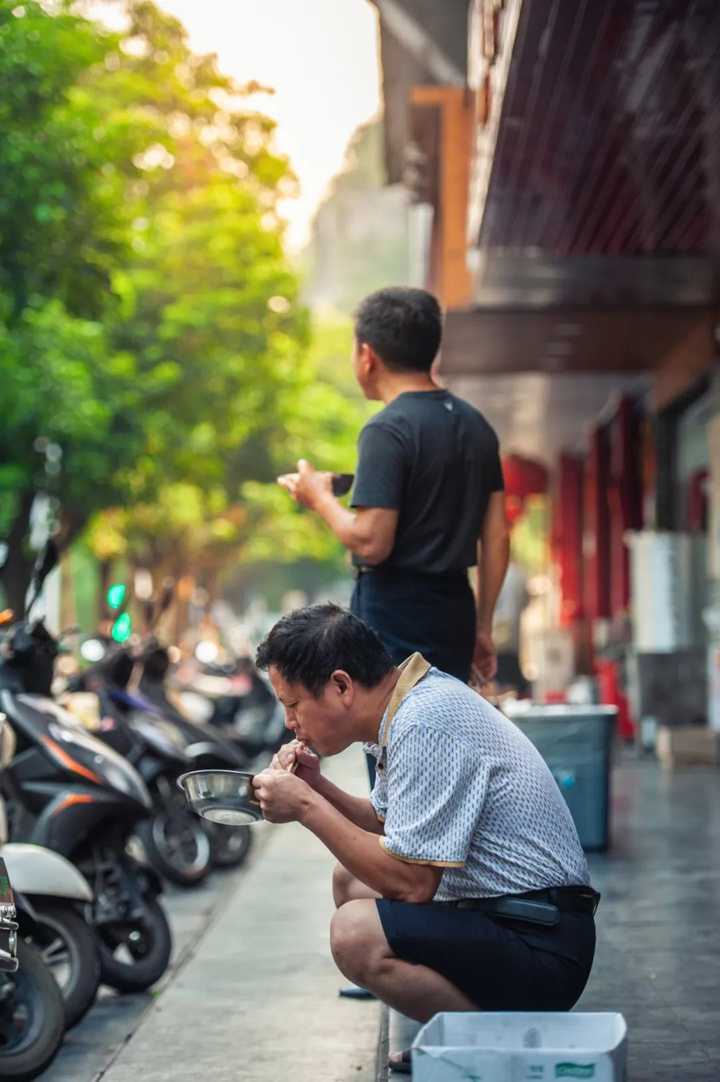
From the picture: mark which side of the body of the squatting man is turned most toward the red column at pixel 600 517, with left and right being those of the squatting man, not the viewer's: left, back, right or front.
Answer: right

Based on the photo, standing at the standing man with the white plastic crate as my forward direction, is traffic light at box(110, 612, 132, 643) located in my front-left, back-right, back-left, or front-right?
back-right

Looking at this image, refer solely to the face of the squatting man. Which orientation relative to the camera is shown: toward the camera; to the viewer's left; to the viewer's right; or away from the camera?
to the viewer's left

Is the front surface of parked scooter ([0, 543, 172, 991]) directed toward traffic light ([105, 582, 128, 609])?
no

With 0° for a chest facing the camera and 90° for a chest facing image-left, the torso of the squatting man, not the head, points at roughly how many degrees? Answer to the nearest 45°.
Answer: approximately 90°

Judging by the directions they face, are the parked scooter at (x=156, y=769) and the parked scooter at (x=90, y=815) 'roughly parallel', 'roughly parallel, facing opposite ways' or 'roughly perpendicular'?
roughly parallel

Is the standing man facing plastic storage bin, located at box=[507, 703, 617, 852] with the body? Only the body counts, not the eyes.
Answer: no

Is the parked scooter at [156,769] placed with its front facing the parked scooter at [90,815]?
no

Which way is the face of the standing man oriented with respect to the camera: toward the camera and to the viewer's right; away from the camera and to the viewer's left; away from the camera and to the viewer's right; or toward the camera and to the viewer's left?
away from the camera and to the viewer's left

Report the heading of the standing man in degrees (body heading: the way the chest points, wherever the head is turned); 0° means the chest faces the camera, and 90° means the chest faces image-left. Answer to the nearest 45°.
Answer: approximately 135°
